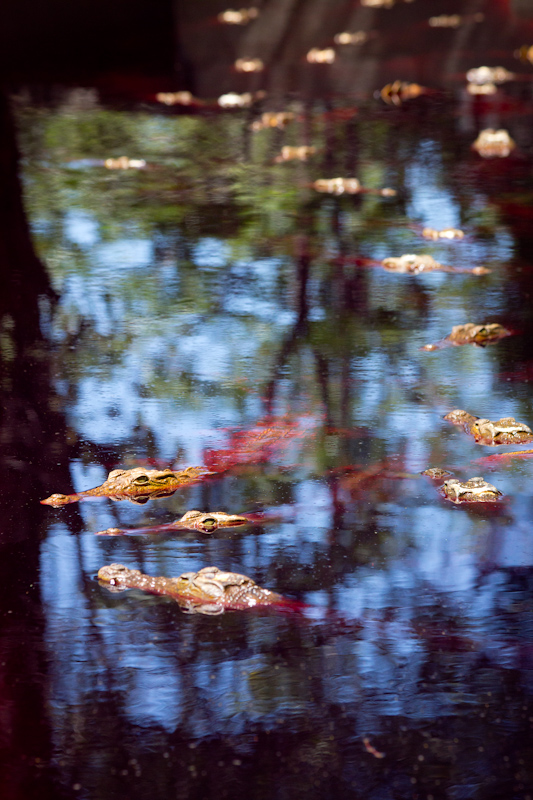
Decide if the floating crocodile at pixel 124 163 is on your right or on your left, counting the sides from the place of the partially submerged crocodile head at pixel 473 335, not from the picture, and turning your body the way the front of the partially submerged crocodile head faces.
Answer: on your right

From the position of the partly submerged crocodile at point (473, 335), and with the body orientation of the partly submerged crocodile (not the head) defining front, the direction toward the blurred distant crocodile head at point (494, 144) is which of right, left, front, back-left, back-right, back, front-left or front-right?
back-right

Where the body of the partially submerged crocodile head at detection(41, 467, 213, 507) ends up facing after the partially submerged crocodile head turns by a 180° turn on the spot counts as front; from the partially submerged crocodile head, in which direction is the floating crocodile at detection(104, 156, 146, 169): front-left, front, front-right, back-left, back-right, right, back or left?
front-left

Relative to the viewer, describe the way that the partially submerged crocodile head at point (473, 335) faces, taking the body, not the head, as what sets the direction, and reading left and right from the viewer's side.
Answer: facing the viewer and to the left of the viewer

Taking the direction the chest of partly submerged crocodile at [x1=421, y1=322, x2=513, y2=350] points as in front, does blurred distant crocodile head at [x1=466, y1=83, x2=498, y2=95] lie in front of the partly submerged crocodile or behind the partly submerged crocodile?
behind

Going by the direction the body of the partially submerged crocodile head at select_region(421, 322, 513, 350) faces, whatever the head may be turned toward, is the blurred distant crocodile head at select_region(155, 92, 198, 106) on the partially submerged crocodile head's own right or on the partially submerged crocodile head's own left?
on the partially submerged crocodile head's own right

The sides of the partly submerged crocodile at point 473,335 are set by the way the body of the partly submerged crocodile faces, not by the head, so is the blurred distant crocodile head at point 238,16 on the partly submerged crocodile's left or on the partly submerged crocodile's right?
on the partly submerged crocodile's right

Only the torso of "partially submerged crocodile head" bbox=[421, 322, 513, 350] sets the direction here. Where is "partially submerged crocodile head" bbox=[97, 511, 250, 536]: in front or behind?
in front

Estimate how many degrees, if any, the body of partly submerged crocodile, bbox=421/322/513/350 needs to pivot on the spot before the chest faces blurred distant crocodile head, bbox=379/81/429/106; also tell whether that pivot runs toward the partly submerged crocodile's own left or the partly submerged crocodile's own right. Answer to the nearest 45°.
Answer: approximately 135° to the partly submerged crocodile's own right

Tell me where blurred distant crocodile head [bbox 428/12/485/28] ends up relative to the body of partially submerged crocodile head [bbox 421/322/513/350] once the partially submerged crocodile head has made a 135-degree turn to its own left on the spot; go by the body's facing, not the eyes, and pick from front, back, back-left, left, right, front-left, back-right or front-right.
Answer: left

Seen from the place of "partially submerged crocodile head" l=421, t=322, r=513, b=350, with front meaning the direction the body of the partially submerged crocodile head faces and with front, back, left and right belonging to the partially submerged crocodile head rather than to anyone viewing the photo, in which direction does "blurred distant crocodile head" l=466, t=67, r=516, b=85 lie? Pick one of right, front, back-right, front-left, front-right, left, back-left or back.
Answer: back-right

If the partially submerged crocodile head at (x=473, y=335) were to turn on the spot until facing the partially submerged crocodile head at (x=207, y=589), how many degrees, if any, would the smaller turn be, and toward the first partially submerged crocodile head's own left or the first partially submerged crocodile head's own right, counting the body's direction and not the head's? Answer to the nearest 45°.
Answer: approximately 45° to the first partially submerged crocodile head's own left

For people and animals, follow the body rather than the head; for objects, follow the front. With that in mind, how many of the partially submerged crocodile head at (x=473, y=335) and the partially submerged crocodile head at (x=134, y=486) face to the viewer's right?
0

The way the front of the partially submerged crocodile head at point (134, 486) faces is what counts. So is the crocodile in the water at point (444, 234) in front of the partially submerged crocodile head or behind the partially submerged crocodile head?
behind

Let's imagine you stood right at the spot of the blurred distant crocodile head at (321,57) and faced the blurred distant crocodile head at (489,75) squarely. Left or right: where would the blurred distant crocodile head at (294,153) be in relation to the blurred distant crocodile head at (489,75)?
right

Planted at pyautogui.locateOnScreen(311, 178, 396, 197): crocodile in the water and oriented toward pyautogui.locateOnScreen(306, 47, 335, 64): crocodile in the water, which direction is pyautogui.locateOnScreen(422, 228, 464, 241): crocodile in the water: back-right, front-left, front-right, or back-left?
back-right
